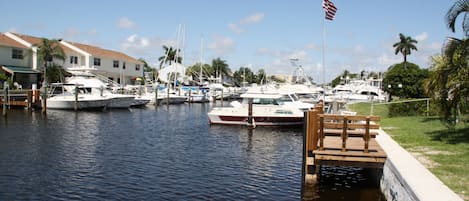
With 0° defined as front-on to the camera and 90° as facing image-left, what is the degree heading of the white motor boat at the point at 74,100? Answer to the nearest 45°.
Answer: approximately 270°

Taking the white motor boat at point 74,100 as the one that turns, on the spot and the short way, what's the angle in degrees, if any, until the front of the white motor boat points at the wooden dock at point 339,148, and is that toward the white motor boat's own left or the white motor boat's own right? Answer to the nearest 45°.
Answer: approximately 90° to the white motor boat's own right

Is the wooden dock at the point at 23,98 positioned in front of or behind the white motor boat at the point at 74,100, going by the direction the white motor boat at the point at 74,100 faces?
behind

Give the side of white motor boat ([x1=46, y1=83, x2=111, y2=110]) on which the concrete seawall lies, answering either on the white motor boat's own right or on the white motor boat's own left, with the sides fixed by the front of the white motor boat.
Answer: on the white motor boat's own right

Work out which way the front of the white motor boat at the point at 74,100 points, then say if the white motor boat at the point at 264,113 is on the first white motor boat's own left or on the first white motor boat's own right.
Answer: on the first white motor boat's own right

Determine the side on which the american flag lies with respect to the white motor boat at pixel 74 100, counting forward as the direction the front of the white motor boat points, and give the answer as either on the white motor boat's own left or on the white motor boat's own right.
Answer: on the white motor boat's own right
